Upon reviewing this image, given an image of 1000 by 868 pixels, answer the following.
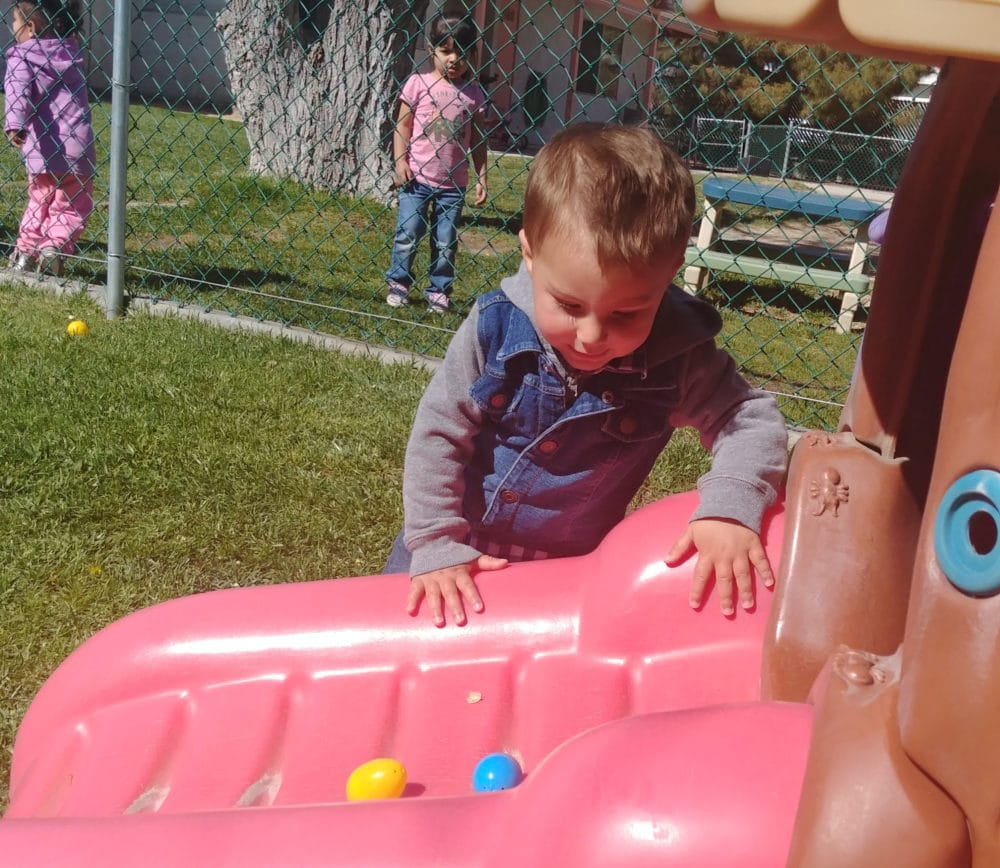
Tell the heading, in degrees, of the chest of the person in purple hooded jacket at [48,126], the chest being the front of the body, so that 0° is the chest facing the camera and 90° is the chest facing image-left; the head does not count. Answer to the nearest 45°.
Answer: approximately 135°

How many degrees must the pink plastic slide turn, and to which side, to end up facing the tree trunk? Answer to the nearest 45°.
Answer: approximately 90° to its right

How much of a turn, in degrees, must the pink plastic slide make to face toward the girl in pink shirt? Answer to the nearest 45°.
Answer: approximately 90° to its right

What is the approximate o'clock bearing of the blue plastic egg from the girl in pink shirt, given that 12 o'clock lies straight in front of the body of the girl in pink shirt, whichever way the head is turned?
The blue plastic egg is roughly at 12 o'clock from the girl in pink shirt.

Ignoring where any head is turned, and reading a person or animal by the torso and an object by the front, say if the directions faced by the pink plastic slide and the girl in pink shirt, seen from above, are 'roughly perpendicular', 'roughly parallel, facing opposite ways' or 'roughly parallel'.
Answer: roughly perpendicular

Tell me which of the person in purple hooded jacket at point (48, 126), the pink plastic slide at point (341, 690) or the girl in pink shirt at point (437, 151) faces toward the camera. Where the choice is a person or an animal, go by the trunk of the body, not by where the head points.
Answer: the girl in pink shirt

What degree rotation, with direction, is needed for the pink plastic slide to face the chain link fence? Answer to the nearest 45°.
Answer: approximately 90° to its right

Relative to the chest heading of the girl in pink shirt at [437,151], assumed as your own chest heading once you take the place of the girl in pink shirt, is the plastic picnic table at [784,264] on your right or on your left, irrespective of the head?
on your left

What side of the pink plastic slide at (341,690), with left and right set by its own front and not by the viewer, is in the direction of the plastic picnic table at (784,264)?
right

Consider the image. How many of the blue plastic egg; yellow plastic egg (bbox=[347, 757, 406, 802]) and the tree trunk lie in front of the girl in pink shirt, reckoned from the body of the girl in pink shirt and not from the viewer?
2

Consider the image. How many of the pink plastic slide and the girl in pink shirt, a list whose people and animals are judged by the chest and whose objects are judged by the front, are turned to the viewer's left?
1

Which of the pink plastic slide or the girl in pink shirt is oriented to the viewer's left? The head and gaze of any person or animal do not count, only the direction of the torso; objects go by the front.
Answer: the pink plastic slide

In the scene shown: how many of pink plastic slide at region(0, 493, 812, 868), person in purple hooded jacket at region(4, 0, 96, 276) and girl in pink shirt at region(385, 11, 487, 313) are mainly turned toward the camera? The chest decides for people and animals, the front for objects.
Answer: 1

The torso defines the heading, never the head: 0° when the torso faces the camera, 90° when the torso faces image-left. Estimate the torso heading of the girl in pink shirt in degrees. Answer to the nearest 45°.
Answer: approximately 0°

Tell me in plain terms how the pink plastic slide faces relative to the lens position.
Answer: facing to the left of the viewer
